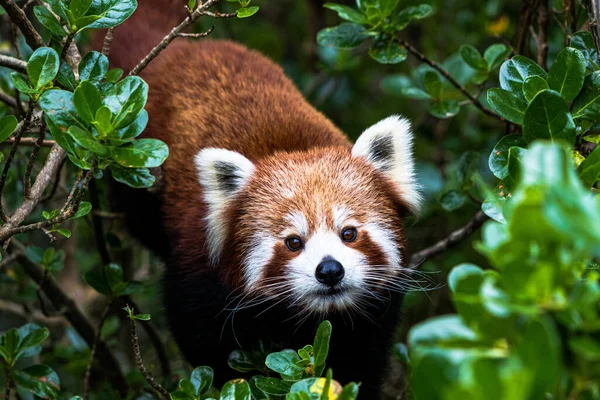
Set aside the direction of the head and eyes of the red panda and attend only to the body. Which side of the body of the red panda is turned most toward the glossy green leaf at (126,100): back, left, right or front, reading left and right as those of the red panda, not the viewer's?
right

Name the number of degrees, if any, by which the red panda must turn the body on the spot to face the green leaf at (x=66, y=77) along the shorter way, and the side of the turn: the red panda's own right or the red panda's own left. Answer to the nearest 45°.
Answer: approximately 90° to the red panda's own right

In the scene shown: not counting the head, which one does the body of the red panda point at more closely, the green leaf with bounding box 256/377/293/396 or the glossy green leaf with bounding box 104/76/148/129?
the green leaf

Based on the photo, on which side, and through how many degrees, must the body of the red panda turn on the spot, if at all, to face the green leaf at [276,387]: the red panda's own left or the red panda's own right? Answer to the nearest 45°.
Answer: approximately 45° to the red panda's own right

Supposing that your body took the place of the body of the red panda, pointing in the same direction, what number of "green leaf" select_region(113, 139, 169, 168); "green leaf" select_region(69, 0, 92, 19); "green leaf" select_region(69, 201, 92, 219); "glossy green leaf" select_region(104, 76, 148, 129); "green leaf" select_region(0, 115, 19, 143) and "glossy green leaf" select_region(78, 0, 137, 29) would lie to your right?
6

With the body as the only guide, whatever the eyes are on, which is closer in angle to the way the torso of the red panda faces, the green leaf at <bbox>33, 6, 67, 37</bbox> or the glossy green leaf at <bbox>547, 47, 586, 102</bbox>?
the glossy green leaf

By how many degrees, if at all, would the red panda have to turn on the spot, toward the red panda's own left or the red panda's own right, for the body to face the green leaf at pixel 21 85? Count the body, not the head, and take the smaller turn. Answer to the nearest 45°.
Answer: approximately 90° to the red panda's own right

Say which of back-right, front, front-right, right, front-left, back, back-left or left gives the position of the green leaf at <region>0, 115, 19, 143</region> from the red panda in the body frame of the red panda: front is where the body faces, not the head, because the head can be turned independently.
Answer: right
